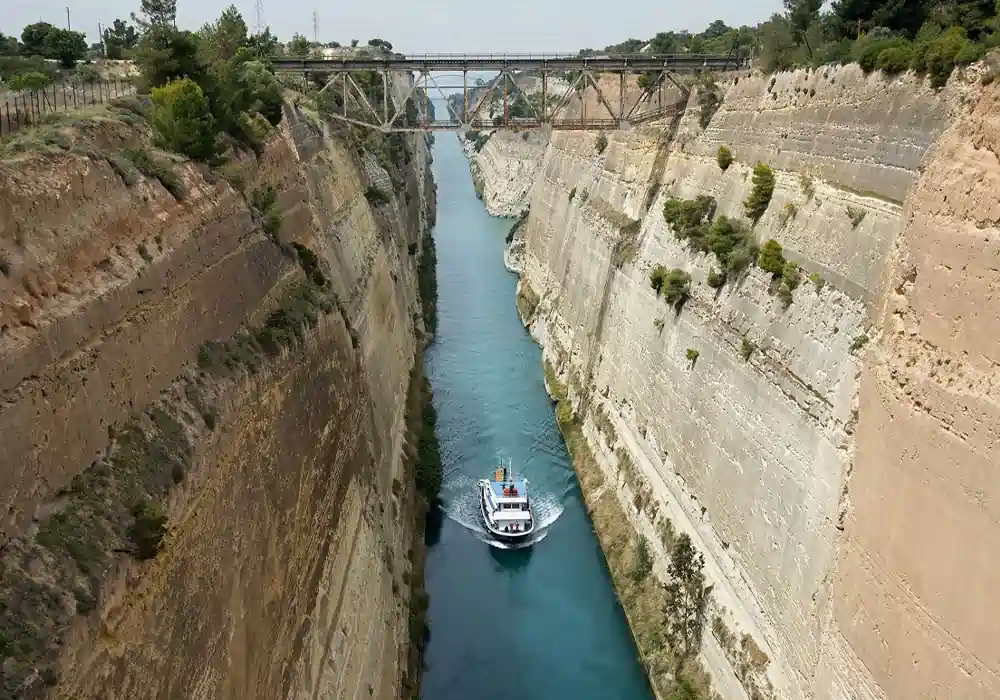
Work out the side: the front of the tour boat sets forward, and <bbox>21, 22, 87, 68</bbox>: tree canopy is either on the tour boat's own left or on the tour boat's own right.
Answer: on the tour boat's own right

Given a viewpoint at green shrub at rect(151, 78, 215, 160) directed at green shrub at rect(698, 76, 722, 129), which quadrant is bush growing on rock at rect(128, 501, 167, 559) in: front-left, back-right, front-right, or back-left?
back-right

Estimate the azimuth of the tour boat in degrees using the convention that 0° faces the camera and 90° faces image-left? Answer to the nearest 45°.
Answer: approximately 0°
